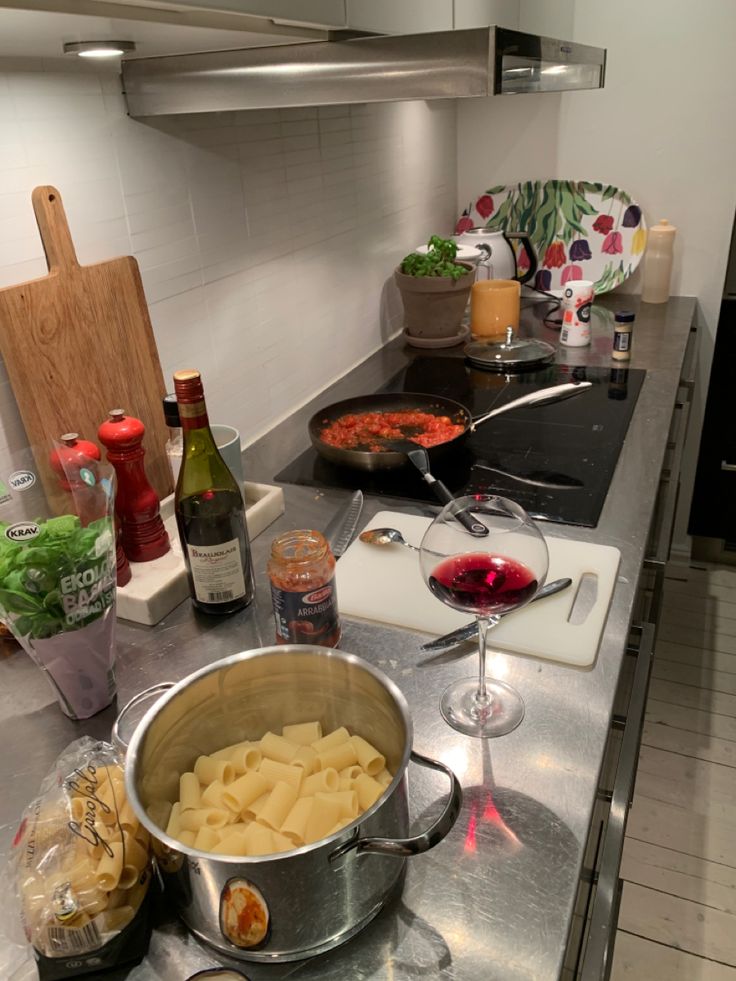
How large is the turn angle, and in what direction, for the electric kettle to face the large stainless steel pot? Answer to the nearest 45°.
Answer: approximately 90° to its left

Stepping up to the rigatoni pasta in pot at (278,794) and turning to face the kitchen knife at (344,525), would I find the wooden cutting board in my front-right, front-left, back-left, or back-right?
front-left

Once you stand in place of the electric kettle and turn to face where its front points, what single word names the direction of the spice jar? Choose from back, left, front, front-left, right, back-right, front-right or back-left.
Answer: back-left

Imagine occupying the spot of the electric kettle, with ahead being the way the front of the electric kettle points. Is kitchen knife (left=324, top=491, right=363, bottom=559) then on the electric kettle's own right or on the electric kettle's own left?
on the electric kettle's own left

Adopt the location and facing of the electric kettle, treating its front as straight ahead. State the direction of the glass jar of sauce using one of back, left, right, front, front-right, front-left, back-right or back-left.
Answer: left

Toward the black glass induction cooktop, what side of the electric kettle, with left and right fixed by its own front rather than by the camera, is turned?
left

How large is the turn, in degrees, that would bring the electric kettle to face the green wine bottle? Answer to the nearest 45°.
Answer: approximately 90° to its left

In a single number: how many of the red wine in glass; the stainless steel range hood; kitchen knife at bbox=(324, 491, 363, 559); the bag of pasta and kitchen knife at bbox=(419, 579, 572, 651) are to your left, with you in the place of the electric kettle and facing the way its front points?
5

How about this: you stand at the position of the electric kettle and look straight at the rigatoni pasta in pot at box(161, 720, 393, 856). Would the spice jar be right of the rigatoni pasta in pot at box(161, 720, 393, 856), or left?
left

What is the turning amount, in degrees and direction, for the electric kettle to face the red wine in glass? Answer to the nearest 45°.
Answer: approximately 90° to its left

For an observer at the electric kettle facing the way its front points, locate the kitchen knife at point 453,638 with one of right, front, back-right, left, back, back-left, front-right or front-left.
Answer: left

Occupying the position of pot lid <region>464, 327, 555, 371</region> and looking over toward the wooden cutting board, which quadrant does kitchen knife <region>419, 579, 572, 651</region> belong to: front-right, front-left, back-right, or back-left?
front-left

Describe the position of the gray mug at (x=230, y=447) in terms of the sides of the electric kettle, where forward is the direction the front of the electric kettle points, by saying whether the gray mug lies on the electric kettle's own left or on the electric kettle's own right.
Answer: on the electric kettle's own left

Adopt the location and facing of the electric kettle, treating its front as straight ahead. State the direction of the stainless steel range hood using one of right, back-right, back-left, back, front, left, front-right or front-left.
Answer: left

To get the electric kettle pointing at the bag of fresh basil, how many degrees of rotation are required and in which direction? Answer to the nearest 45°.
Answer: approximately 90° to its left

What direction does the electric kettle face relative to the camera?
to the viewer's left
